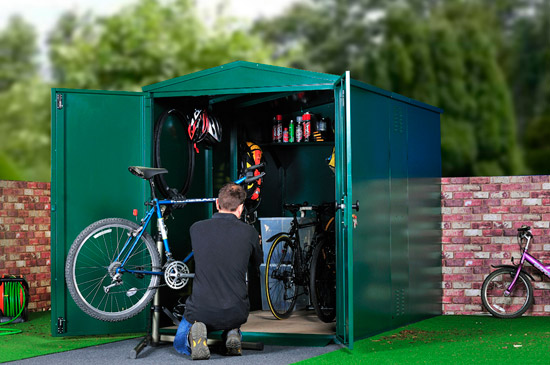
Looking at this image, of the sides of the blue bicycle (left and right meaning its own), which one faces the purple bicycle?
front

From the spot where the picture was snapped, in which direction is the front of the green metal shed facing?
facing the viewer and to the left of the viewer

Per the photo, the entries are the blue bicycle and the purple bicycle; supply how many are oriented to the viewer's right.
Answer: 1

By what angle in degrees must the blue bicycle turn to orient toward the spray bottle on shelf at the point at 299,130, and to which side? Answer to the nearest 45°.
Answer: approximately 45° to its left

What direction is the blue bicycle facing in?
to the viewer's right
